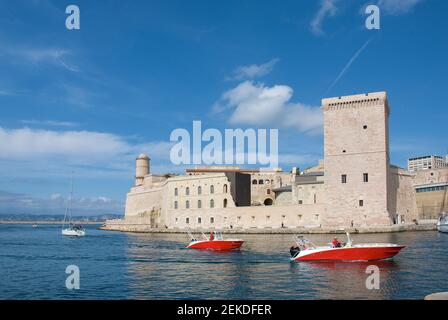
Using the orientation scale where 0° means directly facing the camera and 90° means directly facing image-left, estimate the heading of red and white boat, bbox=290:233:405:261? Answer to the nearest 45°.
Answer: approximately 270°
